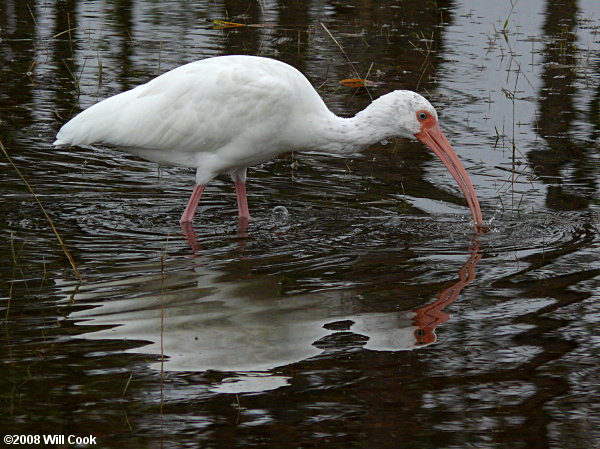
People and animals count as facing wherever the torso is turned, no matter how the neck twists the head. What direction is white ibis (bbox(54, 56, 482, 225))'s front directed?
to the viewer's right
